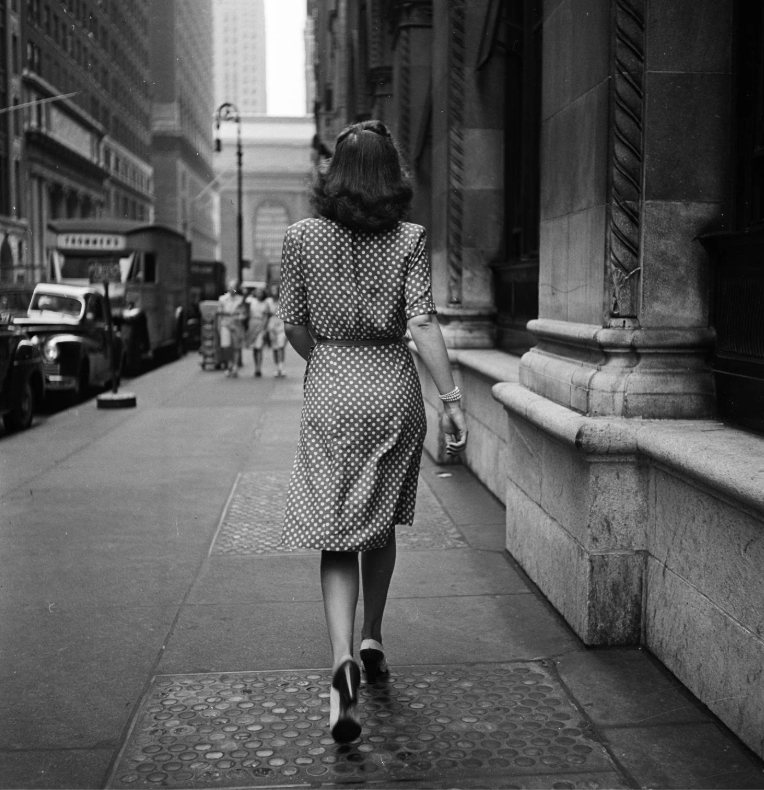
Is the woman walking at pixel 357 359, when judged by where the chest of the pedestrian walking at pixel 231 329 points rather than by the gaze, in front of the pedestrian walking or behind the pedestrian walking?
in front

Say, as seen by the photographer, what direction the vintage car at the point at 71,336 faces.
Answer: facing the viewer and to the left of the viewer

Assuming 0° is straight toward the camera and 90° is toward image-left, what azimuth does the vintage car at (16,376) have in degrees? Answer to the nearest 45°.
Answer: approximately 45°

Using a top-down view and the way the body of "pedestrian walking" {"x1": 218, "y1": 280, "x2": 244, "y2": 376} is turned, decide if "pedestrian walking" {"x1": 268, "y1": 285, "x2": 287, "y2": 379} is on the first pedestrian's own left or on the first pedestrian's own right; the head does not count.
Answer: on the first pedestrian's own left

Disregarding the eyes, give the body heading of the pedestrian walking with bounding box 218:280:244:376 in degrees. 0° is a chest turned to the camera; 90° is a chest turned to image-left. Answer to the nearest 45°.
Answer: approximately 0°

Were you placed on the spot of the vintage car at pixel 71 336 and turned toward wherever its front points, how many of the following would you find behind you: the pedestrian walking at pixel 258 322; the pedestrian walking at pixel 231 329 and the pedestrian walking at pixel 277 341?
3

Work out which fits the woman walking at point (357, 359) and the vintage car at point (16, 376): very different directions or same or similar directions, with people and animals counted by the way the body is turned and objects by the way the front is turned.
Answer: very different directions

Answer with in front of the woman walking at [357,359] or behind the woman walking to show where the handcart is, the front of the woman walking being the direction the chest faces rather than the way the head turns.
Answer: in front

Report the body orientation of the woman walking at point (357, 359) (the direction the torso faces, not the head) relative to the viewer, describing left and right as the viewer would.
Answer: facing away from the viewer

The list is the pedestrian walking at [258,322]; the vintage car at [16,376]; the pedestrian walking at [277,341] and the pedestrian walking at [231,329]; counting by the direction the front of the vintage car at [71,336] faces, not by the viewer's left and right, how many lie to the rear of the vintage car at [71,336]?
3

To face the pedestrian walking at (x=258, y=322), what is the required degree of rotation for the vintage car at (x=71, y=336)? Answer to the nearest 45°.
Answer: approximately 180°
